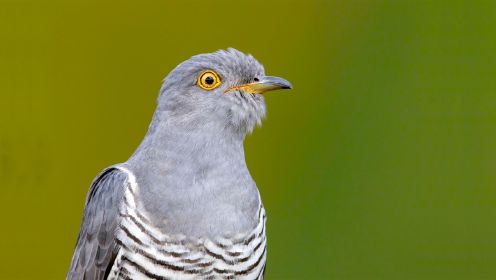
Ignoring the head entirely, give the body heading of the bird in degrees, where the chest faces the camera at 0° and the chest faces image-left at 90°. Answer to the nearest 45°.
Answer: approximately 315°
